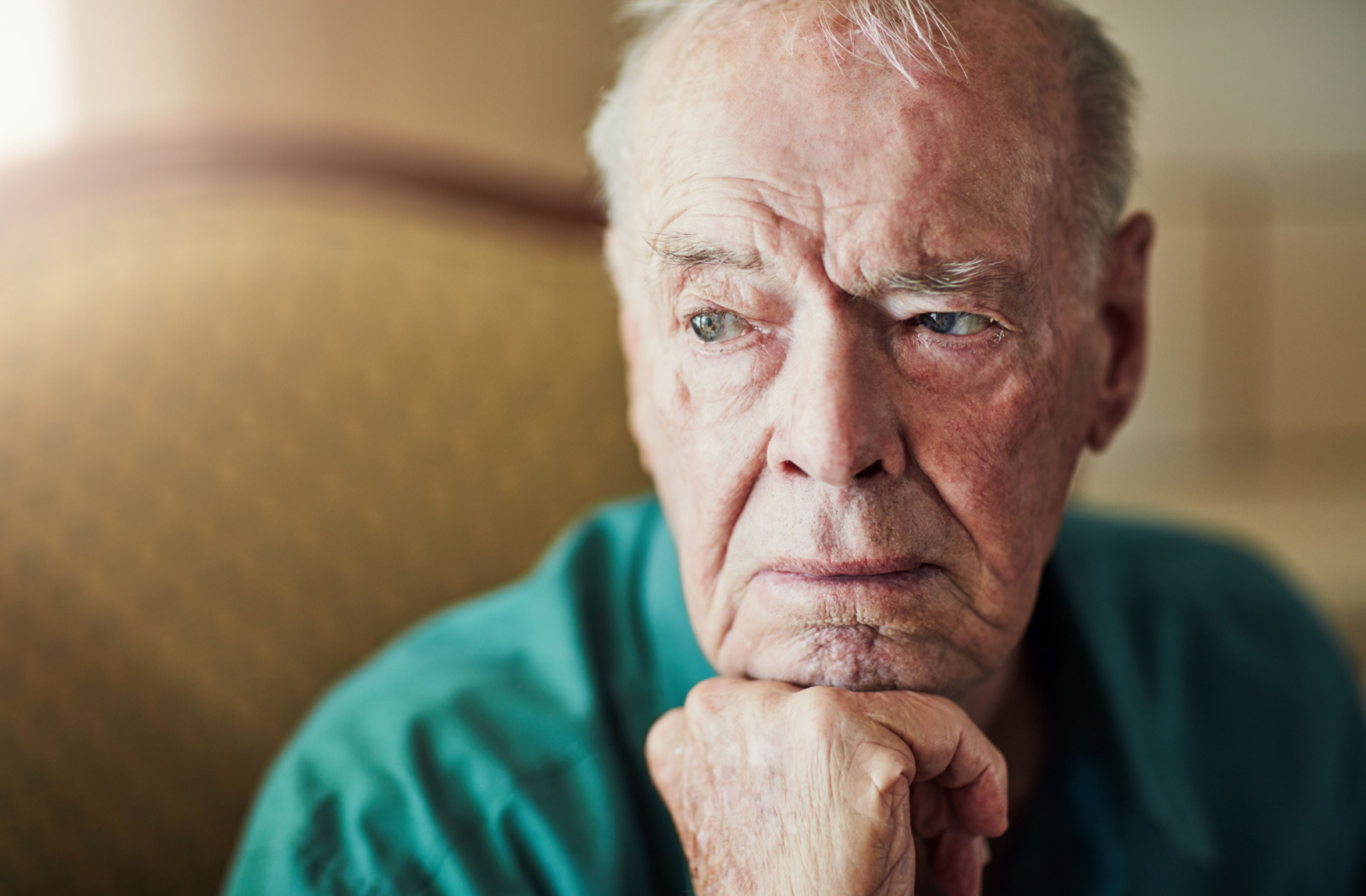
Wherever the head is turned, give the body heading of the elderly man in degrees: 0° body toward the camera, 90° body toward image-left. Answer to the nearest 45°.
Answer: approximately 0°
